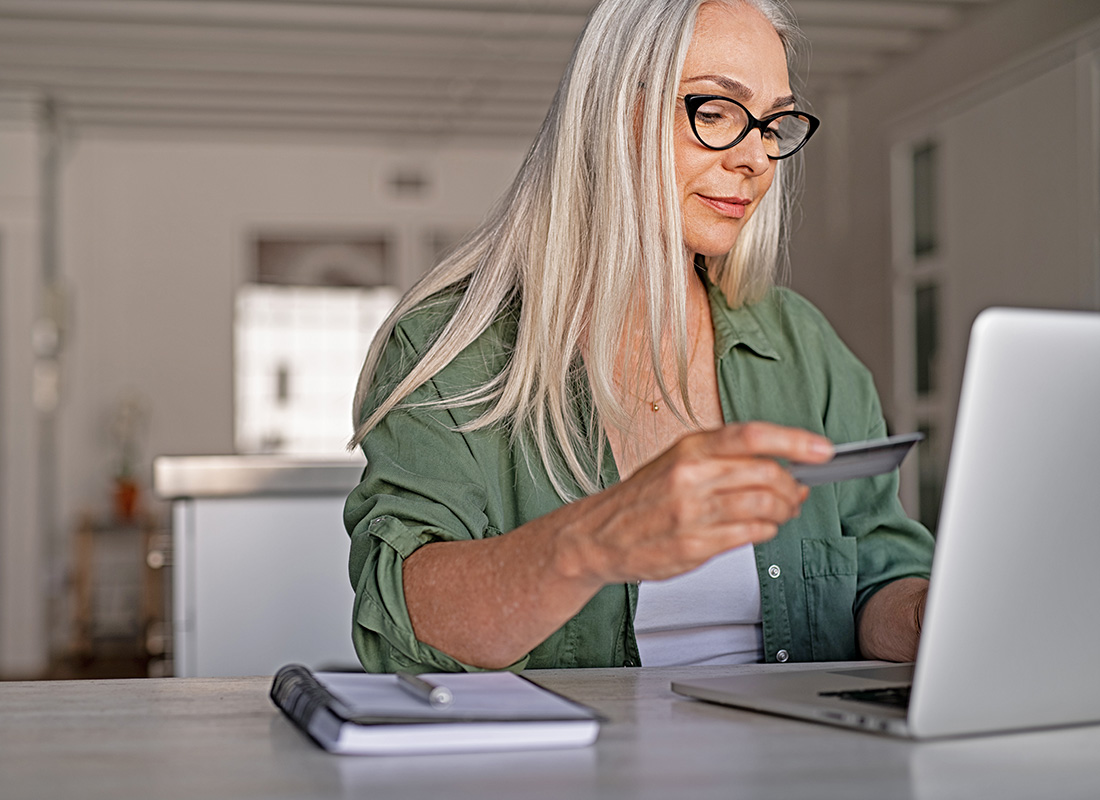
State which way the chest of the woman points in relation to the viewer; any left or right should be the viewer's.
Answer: facing the viewer and to the right of the viewer

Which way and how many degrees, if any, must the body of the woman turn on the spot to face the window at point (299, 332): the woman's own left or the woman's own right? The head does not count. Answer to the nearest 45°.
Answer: approximately 135° to the woman's own left

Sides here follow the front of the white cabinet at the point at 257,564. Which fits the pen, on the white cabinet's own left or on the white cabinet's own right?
on the white cabinet's own left

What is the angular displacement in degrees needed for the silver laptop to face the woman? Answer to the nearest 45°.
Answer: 0° — it already faces them

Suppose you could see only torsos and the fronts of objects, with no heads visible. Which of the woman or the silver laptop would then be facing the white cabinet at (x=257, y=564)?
the silver laptop

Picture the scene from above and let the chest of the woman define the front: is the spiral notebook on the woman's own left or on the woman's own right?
on the woman's own right

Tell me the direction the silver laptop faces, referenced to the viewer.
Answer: facing away from the viewer and to the left of the viewer

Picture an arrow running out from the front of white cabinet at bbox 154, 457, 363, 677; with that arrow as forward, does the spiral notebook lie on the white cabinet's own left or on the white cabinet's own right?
on the white cabinet's own left

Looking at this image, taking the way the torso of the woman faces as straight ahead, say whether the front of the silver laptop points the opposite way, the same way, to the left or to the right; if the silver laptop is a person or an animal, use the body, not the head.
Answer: the opposite way

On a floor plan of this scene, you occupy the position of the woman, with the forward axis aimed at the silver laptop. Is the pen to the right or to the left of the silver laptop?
right

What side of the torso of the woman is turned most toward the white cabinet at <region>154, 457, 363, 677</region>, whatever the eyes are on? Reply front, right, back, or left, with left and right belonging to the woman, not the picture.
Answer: back
